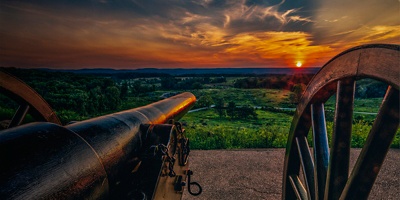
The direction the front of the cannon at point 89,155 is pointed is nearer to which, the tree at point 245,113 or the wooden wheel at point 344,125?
the tree

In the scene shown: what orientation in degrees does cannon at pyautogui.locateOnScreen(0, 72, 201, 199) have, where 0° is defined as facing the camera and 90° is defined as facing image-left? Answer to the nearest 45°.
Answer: approximately 225°

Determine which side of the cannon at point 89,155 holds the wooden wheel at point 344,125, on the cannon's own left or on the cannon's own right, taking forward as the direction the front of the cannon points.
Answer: on the cannon's own right

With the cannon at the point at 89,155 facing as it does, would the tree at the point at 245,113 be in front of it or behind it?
in front
